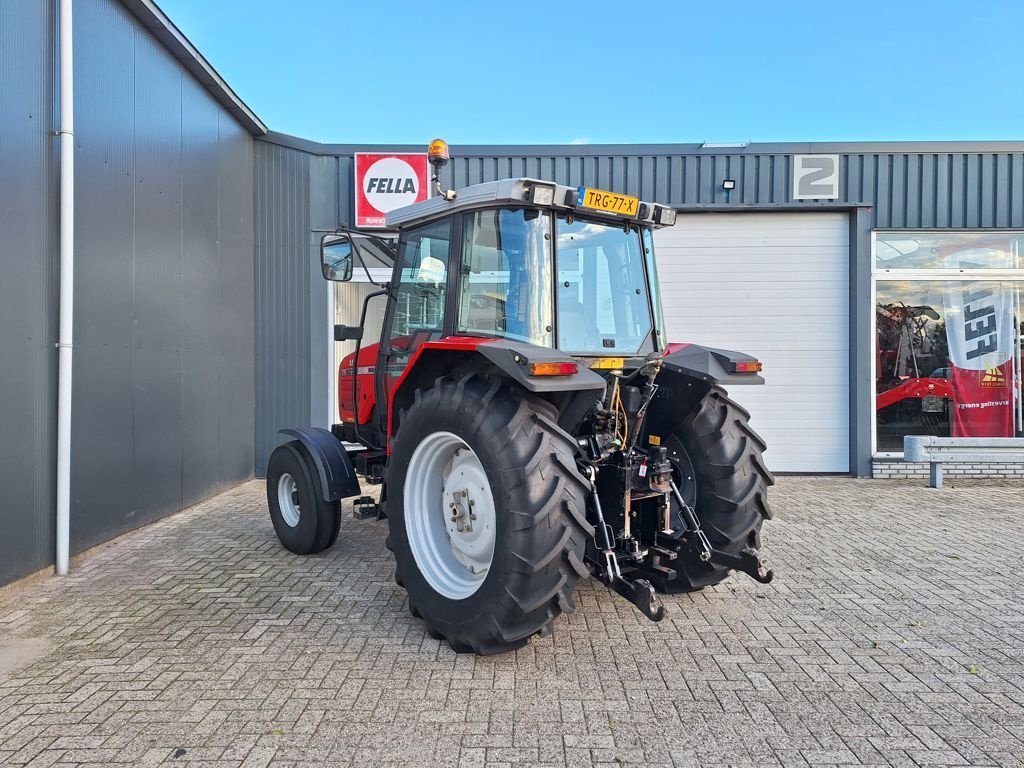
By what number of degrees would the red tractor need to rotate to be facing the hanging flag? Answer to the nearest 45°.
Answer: approximately 90° to its right

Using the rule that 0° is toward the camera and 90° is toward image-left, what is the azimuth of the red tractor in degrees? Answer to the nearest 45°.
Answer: approximately 135°

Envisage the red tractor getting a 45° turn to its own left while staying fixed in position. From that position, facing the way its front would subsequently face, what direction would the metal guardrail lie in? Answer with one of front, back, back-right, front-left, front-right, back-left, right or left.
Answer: back-right

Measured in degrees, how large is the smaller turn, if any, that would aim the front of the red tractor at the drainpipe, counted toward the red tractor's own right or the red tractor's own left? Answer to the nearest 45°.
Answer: approximately 45° to the red tractor's own left
